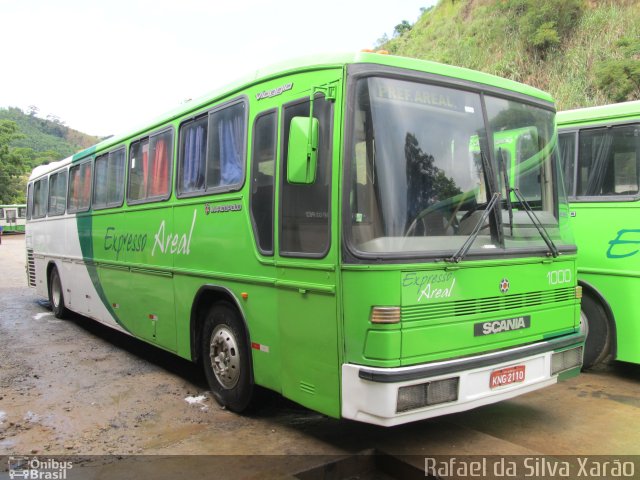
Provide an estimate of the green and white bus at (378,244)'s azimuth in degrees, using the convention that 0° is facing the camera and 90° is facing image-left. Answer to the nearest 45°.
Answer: approximately 315°

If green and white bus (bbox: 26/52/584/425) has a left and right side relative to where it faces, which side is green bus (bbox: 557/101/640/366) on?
on its left
